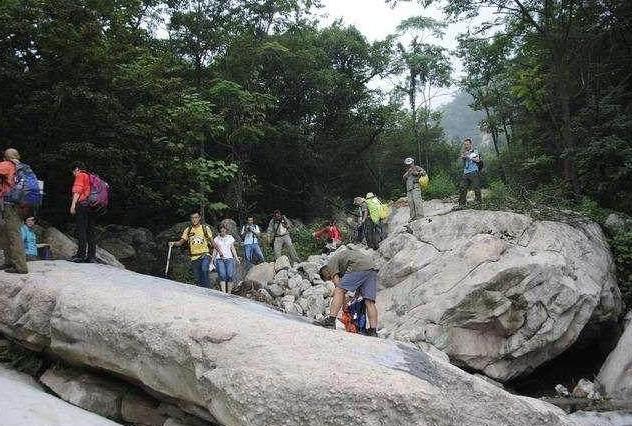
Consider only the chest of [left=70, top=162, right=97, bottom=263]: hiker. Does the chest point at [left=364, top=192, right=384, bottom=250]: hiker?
no

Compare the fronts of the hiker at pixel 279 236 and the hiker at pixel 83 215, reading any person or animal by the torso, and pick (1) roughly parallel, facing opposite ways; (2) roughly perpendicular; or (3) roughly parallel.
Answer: roughly perpendicular

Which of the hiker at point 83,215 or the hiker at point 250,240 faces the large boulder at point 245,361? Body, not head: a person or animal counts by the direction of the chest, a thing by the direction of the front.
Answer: the hiker at point 250,240

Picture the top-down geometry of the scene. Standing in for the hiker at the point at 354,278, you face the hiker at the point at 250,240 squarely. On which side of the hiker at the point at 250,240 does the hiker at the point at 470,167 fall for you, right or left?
right

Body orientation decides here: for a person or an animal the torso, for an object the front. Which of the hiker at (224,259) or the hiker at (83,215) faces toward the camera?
the hiker at (224,259)

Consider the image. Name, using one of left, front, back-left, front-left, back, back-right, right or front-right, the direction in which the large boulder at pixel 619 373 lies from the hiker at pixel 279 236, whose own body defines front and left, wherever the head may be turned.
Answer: front-left

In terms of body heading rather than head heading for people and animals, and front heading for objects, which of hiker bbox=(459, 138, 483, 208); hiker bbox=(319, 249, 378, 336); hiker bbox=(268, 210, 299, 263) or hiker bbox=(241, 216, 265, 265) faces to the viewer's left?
hiker bbox=(319, 249, 378, 336)

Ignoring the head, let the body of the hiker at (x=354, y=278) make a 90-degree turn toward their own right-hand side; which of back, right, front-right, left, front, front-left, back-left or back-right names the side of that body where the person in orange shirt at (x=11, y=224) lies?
left

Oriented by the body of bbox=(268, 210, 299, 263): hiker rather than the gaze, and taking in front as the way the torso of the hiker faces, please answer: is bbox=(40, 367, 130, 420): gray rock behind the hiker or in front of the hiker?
in front

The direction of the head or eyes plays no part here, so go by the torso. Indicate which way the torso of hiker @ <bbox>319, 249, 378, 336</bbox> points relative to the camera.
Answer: to the viewer's left

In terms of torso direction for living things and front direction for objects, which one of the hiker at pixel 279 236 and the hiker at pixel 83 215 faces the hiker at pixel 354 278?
the hiker at pixel 279 236

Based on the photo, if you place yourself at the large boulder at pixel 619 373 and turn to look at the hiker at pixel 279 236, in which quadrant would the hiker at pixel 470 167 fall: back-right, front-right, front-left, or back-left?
front-right

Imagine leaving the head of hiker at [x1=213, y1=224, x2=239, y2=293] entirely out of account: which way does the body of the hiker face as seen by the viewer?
toward the camera

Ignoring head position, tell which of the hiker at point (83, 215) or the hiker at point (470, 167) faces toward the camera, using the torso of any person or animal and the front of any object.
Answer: the hiker at point (470, 167)

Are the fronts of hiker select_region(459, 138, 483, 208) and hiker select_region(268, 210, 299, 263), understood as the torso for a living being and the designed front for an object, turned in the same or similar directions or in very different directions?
same or similar directions

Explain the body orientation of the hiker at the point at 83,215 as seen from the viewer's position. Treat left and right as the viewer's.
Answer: facing to the left of the viewer

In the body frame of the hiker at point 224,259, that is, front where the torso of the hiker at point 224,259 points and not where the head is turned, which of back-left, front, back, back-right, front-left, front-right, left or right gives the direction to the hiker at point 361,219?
back-left

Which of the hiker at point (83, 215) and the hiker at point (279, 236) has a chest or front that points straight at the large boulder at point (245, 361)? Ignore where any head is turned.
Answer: the hiker at point (279, 236)

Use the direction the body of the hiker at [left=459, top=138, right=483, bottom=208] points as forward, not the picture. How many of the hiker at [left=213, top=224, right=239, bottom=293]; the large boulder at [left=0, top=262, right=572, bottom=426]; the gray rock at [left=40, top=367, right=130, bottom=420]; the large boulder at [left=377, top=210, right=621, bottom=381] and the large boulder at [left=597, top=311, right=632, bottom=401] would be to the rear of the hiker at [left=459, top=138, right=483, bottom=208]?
0

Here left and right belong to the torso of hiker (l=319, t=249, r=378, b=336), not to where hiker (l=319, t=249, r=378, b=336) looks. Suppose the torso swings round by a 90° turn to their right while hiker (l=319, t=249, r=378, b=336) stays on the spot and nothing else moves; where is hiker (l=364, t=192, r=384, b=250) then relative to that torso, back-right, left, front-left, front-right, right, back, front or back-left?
front

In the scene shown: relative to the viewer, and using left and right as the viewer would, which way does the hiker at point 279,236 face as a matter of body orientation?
facing the viewer

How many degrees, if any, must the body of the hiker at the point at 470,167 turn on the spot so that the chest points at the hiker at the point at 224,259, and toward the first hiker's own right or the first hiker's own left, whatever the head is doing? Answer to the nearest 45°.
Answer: approximately 45° to the first hiker's own right
